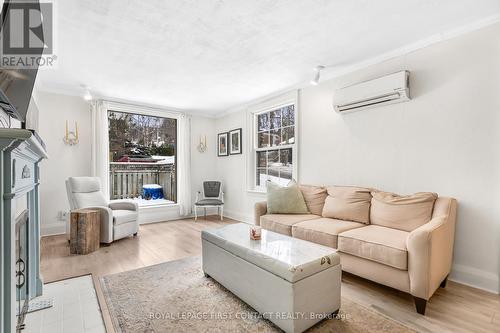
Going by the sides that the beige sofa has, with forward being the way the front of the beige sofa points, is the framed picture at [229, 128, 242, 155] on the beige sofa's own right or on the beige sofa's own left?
on the beige sofa's own right

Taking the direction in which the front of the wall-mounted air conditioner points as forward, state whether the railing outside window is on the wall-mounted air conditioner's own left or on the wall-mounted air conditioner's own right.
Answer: on the wall-mounted air conditioner's own right

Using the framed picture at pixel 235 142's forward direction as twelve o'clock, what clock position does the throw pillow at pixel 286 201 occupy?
The throw pillow is roughly at 10 o'clock from the framed picture.

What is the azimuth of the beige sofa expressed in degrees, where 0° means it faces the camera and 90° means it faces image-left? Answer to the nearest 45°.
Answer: approximately 45°

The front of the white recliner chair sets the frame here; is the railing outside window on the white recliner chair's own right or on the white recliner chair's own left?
on the white recliner chair's own left

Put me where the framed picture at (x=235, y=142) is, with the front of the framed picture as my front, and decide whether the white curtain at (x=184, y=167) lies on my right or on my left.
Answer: on my right

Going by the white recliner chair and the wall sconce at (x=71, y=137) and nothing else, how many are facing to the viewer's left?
0

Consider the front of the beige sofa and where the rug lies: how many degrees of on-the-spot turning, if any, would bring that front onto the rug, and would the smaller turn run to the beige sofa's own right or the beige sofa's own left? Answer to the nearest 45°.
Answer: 0° — it already faces it

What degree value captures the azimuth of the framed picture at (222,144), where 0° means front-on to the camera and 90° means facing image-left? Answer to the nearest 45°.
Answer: approximately 45°

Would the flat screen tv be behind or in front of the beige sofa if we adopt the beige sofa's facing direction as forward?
in front

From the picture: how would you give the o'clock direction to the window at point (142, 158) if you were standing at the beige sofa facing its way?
The window is roughly at 2 o'clock from the beige sofa.

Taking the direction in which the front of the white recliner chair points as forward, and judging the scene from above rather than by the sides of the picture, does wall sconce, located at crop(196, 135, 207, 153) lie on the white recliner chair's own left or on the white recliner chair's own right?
on the white recliner chair's own left

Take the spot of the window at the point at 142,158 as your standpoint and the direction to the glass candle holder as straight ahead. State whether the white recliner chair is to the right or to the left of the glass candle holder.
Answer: right
